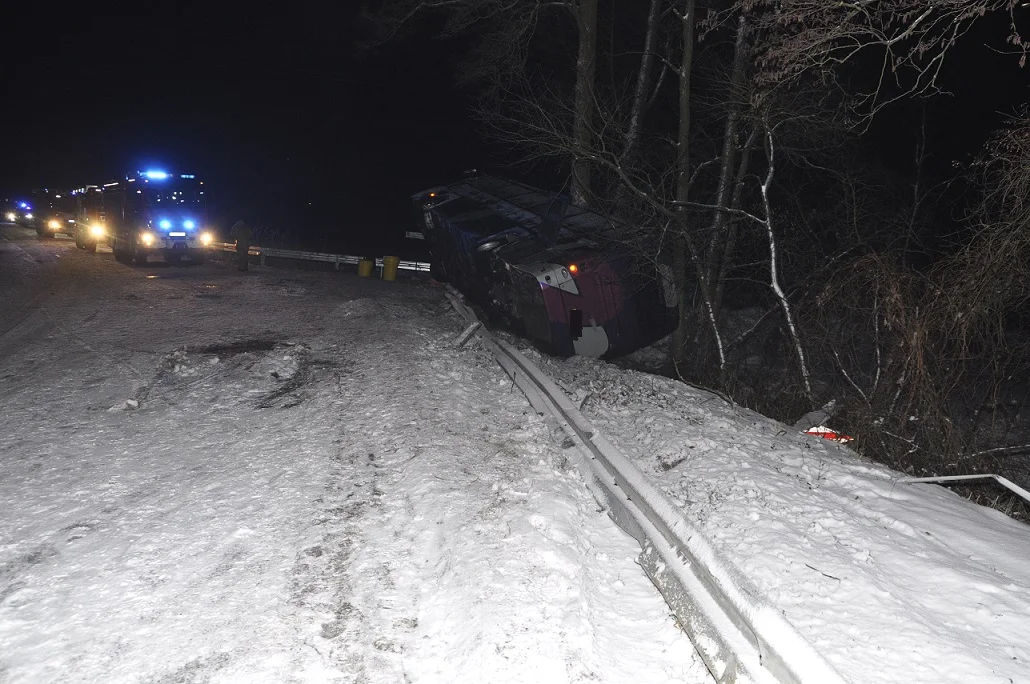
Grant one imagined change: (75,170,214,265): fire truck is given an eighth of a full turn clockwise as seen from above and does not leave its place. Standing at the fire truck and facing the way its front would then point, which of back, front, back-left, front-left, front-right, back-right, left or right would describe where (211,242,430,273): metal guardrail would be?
left

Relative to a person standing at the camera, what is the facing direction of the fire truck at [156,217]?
facing the viewer and to the right of the viewer

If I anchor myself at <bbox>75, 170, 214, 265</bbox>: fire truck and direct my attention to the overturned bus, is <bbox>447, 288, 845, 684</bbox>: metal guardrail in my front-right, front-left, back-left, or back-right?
front-right

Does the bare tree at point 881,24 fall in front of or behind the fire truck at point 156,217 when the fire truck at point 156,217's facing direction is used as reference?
in front

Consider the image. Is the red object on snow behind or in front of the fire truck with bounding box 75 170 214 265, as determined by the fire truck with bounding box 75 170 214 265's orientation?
in front

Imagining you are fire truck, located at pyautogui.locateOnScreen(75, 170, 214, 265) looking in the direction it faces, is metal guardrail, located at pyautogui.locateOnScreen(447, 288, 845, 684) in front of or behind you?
in front
